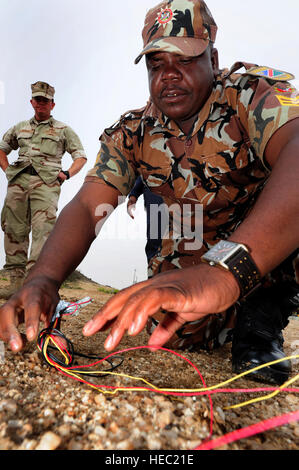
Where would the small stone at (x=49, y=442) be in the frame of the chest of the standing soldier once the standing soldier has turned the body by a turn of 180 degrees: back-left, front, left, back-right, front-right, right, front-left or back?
back

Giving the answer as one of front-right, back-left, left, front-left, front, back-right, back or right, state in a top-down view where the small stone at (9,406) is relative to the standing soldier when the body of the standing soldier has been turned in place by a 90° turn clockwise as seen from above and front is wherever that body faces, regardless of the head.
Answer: left

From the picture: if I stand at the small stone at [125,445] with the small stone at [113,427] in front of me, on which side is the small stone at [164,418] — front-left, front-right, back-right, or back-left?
front-right

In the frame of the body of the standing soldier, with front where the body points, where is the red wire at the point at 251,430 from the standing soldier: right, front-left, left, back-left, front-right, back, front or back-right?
front

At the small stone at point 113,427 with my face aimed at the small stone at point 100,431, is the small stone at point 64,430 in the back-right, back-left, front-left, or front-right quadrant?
front-right

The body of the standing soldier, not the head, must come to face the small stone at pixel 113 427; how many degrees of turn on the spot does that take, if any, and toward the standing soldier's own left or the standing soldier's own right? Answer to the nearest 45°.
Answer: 0° — they already face it

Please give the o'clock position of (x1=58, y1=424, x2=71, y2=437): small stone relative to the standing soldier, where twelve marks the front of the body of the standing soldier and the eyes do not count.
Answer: The small stone is roughly at 12 o'clock from the standing soldier.

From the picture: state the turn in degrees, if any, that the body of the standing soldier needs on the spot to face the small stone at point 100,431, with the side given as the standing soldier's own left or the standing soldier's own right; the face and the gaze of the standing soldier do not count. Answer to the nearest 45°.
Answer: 0° — they already face it

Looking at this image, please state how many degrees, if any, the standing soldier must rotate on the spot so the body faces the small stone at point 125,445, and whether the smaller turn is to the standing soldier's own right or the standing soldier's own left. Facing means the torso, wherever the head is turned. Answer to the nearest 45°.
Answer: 0° — they already face it

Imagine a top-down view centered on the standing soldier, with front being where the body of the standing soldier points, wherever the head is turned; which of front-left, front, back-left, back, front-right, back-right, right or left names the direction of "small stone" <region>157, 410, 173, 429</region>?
front

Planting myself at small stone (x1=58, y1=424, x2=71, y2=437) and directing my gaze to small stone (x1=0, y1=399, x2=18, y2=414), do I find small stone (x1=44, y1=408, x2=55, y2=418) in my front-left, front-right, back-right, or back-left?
front-right

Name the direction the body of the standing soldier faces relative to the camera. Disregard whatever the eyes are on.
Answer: toward the camera

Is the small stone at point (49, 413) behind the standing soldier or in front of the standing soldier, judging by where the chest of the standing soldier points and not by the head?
in front
